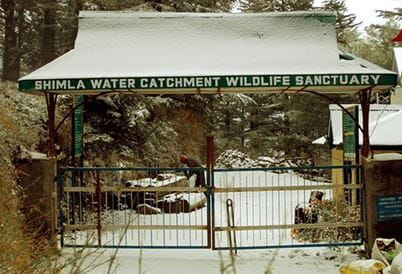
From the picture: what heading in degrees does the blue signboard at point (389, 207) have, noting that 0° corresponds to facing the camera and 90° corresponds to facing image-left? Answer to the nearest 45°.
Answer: approximately 0°

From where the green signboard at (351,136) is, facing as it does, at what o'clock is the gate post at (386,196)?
The gate post is roughly at 10 o'clock from the green signboard.

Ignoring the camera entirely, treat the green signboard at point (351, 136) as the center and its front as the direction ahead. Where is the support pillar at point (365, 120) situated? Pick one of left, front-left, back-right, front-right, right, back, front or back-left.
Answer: front-left

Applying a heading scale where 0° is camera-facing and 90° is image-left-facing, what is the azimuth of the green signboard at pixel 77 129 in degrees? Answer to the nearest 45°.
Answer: approximately 315°

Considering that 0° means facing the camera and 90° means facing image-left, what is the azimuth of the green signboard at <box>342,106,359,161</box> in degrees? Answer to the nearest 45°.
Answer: approximately 45°

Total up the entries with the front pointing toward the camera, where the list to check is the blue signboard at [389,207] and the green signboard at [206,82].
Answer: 2
